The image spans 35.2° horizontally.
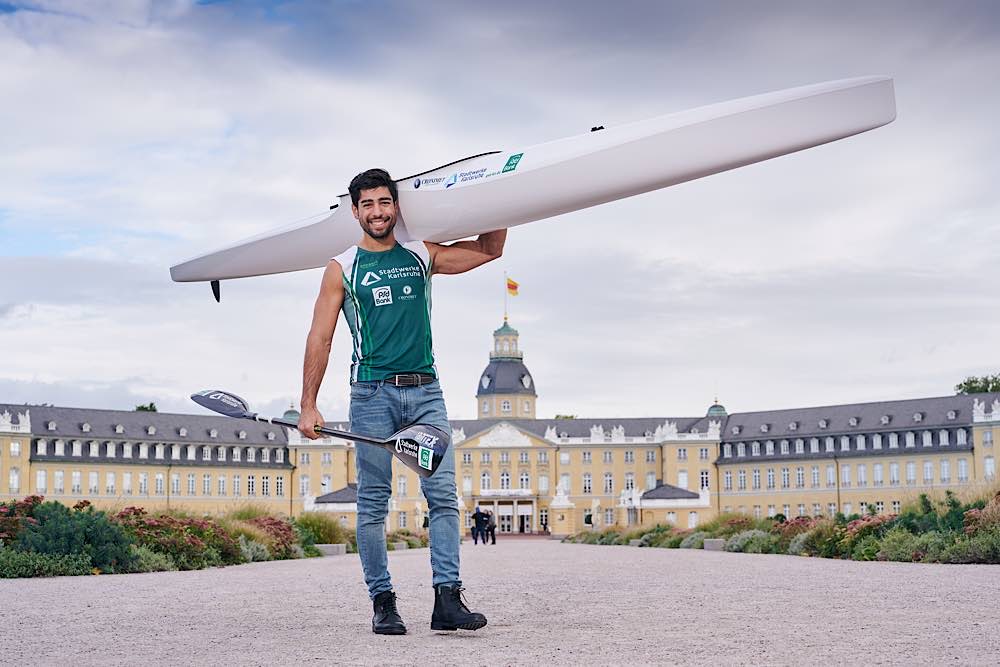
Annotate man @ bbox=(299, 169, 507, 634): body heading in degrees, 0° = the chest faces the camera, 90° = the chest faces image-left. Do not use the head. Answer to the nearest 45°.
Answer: approximately 0°

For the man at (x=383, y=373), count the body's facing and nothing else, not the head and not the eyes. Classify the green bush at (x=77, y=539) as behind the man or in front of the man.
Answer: behind

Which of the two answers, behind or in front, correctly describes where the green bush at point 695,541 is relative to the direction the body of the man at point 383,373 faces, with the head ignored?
behind

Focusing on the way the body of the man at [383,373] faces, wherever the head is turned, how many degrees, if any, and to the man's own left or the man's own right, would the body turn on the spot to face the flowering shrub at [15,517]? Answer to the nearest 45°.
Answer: approximately 135° to the man's own right

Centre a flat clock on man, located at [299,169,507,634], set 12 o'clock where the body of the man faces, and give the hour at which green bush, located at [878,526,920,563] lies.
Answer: The green bush is roughly at 7 o'clock from the man.

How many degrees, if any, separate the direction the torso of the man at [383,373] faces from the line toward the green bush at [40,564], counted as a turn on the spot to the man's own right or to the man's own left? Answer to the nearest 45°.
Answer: approximately 135° to the man's own right
